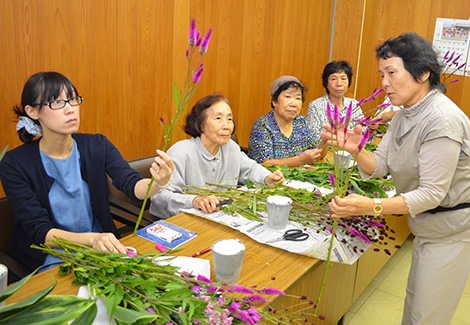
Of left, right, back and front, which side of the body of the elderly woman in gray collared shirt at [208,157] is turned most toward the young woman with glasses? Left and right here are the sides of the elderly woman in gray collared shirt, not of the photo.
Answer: right

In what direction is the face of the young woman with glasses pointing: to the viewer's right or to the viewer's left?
to the viewer's right

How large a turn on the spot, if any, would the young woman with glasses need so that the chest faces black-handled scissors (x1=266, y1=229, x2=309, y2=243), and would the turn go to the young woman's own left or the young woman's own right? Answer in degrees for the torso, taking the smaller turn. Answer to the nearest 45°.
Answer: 0° — they already face it

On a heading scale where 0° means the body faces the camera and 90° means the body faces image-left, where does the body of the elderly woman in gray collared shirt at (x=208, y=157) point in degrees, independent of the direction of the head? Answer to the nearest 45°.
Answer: approximately 315°

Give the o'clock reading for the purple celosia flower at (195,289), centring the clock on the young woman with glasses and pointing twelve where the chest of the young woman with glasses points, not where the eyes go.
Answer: The purple celosia flower is roughly at 1 o'clock from the young woman with glasses.

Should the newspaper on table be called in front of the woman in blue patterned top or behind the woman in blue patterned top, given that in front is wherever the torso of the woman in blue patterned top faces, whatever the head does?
in front

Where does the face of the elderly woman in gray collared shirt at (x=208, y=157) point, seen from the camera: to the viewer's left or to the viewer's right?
to the viewer's right

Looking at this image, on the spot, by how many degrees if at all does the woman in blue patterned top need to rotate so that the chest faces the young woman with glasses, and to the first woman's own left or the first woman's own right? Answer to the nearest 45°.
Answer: approximately 90° to the first woman's own right

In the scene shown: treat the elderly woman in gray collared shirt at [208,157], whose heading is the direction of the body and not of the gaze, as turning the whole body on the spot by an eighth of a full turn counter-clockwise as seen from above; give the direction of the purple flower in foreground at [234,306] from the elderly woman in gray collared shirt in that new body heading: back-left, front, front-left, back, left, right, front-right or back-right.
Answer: right

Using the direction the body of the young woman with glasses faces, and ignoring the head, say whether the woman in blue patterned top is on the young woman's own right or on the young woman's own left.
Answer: on the young woman's own left

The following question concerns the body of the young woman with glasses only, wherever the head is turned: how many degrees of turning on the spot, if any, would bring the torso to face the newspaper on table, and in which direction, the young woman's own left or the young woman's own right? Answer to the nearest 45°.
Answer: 0° — they already face it

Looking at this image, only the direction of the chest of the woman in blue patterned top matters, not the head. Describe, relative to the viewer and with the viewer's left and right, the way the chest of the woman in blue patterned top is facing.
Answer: facing the viewer and to the right of the viewer
